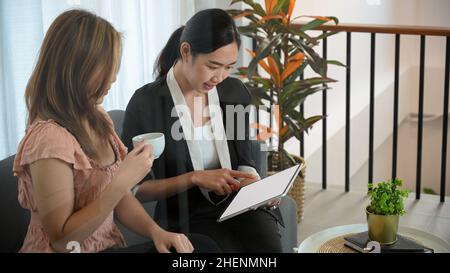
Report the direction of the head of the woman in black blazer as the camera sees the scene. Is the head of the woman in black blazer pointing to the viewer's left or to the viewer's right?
to the viewer's right

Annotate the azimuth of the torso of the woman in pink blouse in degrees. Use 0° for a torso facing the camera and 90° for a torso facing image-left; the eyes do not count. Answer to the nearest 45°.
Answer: approximately 270°

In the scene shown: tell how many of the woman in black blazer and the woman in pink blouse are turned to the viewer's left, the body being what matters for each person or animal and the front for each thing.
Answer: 0

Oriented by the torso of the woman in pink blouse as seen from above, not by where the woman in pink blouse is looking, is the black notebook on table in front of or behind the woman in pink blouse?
in front
